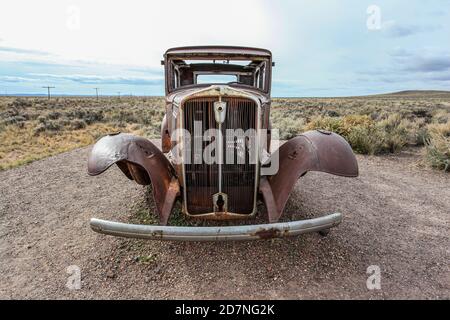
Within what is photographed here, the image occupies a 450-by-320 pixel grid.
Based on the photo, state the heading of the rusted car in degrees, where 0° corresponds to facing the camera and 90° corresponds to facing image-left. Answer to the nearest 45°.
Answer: approximately 0°

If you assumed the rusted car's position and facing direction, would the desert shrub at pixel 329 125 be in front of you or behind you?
behind

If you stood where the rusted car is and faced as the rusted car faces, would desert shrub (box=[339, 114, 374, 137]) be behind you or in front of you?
behind

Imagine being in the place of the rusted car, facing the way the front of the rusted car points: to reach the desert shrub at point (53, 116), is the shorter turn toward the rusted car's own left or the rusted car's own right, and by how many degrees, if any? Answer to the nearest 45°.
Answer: approximately 135° to the rusted car's own right

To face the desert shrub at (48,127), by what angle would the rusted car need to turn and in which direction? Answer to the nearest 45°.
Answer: approximately 135° to its right

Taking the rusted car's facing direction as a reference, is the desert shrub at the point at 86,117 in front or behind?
behind

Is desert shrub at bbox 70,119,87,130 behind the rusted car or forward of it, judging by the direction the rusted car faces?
behind
